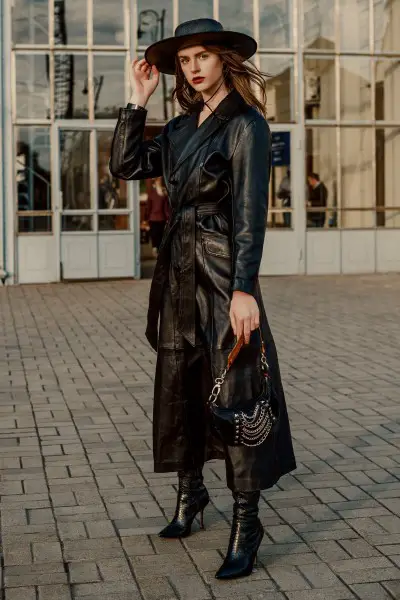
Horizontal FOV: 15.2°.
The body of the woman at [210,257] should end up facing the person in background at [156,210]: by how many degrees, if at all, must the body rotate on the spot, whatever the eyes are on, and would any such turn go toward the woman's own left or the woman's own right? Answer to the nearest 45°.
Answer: approximately 135° to the woman's own right

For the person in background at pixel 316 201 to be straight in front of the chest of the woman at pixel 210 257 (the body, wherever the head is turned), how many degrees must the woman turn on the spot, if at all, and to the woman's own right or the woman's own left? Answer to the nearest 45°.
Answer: approximately 135° to the woman's own right

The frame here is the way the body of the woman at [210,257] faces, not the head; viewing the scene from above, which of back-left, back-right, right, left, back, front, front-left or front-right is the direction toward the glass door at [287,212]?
back-right

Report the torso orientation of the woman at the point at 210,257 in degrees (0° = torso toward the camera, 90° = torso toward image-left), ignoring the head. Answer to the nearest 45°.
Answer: approximately 45°
